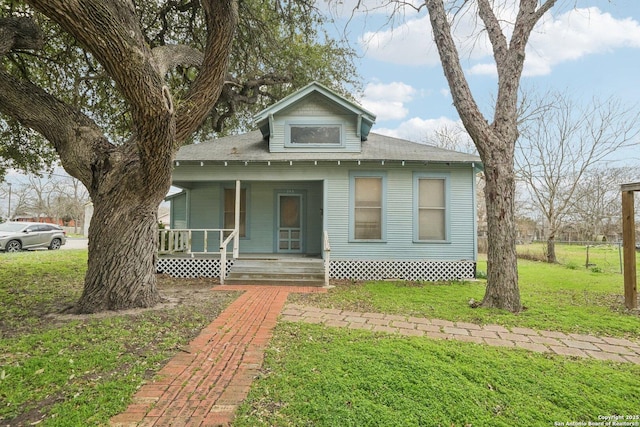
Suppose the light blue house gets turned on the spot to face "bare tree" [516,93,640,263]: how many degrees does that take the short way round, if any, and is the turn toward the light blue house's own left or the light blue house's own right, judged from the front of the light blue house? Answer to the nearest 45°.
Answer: approximately 135° to the light blue house's own left

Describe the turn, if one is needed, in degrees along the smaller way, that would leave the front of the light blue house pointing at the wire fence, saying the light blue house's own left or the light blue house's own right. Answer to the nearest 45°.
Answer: approximately 135° to the light blue house's own left

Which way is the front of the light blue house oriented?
toward the camera

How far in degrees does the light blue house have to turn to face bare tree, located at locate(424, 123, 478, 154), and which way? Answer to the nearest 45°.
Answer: approximately 135° to its left

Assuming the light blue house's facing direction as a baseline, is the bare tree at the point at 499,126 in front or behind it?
in front

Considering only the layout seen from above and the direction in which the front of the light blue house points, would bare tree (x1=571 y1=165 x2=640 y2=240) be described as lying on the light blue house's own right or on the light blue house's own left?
on the light blue house's own left
